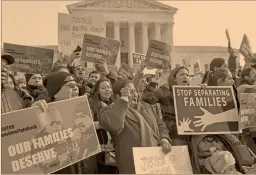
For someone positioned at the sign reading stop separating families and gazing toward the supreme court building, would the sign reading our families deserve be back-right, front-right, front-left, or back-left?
back-left

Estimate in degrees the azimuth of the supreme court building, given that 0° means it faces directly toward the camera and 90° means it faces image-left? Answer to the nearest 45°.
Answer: approximately 0°

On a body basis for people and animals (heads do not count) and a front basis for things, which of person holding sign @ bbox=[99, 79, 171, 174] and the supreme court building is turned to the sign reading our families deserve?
the supreme court building

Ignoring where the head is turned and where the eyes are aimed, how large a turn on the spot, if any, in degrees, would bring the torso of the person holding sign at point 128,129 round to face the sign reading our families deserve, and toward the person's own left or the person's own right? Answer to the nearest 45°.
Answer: approximately 90° to the person's own right

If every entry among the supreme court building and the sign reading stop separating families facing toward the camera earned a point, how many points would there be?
2

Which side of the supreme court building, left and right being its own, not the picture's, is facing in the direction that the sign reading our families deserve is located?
front

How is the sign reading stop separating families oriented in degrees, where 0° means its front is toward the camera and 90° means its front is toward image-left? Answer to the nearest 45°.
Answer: approximately 0°

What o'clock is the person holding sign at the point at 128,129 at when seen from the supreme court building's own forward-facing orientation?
The person holding sign is roughly at 12 o'clock from the supreme court building.

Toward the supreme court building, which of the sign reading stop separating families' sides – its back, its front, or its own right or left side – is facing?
back

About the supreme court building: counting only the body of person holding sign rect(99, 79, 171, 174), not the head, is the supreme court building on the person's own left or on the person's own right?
on the person's own left

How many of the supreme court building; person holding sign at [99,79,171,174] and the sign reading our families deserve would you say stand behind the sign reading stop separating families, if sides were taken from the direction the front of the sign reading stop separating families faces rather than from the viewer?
1

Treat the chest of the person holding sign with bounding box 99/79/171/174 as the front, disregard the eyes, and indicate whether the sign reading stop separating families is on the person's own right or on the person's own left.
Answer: on the person's own left

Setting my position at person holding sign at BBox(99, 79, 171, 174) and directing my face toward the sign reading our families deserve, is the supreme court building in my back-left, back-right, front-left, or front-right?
back-right

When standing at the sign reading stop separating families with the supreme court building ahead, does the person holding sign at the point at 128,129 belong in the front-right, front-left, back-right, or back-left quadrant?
back-left
